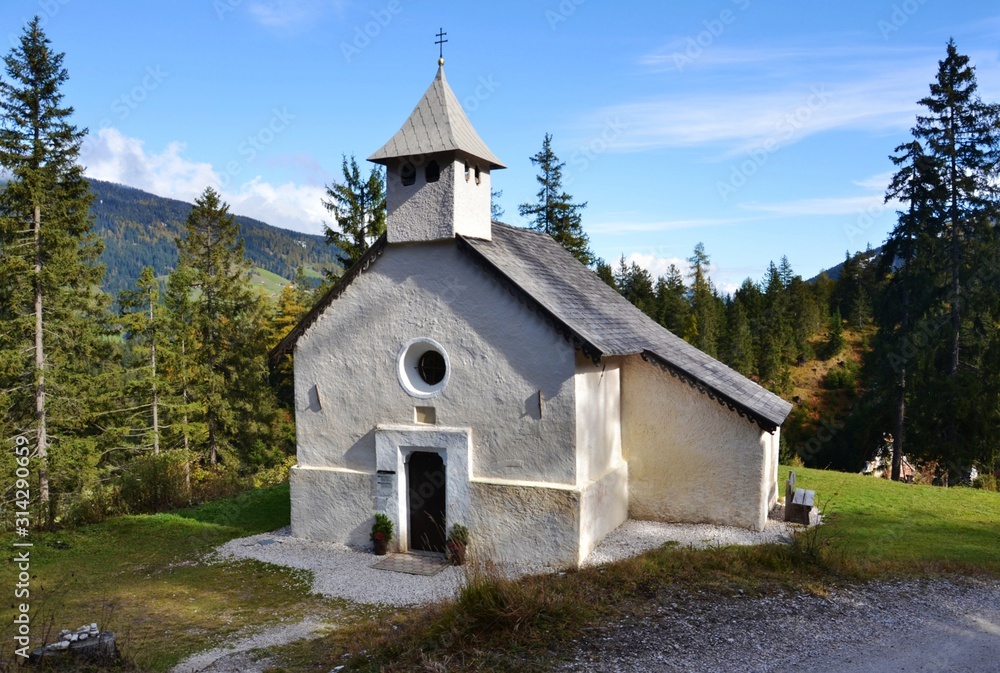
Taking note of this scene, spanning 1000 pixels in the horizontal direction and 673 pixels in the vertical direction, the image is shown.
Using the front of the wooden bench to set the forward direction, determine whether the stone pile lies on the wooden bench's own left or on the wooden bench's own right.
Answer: on the wooden bench's own right

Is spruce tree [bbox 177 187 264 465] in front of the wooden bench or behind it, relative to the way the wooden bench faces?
behind

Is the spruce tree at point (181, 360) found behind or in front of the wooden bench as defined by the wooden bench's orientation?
behind

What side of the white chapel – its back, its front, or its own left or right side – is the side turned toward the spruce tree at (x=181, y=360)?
right

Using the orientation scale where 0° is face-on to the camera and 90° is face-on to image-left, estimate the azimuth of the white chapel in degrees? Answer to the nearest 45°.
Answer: approximately 45°

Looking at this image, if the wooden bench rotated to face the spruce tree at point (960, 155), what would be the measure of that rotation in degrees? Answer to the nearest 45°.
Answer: approximately 90° to its left
